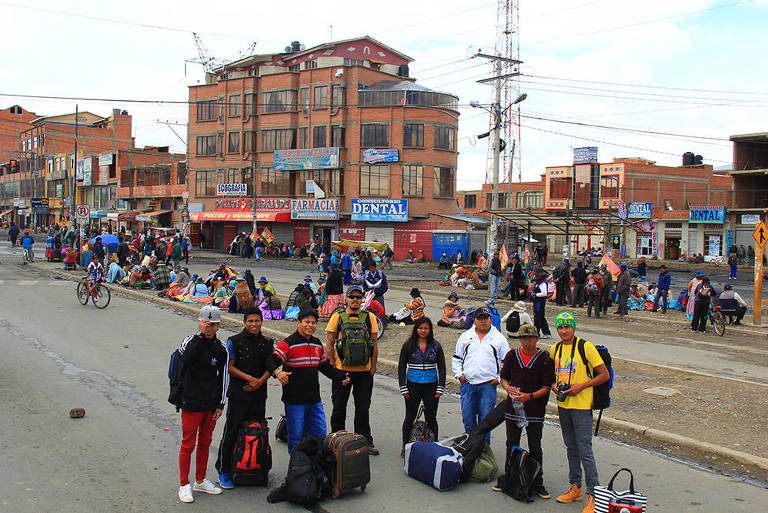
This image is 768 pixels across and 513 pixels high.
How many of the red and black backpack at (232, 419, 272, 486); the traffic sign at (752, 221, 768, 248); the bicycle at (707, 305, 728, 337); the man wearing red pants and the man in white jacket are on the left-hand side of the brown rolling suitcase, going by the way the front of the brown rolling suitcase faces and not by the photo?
3

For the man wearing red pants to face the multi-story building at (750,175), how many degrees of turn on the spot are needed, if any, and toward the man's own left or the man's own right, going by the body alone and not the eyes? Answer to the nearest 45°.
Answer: approximately 90° to the man's own left

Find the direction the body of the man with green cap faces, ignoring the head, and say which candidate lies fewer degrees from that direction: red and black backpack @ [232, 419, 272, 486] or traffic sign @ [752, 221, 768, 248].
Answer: the red and black backpack

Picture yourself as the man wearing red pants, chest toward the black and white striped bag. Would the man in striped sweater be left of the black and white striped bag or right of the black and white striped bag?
left

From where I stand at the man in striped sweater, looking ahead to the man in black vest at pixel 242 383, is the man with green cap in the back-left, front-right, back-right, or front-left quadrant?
back-left

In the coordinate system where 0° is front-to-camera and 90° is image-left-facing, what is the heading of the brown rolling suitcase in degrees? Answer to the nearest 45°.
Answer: approximately 315°

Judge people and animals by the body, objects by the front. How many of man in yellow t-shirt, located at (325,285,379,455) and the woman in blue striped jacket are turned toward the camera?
2

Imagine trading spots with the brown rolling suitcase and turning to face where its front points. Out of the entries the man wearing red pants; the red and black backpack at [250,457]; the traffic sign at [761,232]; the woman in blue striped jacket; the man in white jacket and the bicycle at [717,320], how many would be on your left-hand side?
4

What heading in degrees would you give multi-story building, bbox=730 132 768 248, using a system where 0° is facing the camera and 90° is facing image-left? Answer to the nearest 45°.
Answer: approximately 45°

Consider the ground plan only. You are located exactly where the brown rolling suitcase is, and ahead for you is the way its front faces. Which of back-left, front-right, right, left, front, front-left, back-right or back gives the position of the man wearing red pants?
back-right

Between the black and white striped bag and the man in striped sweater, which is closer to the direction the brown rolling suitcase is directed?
the black and white striped bag
